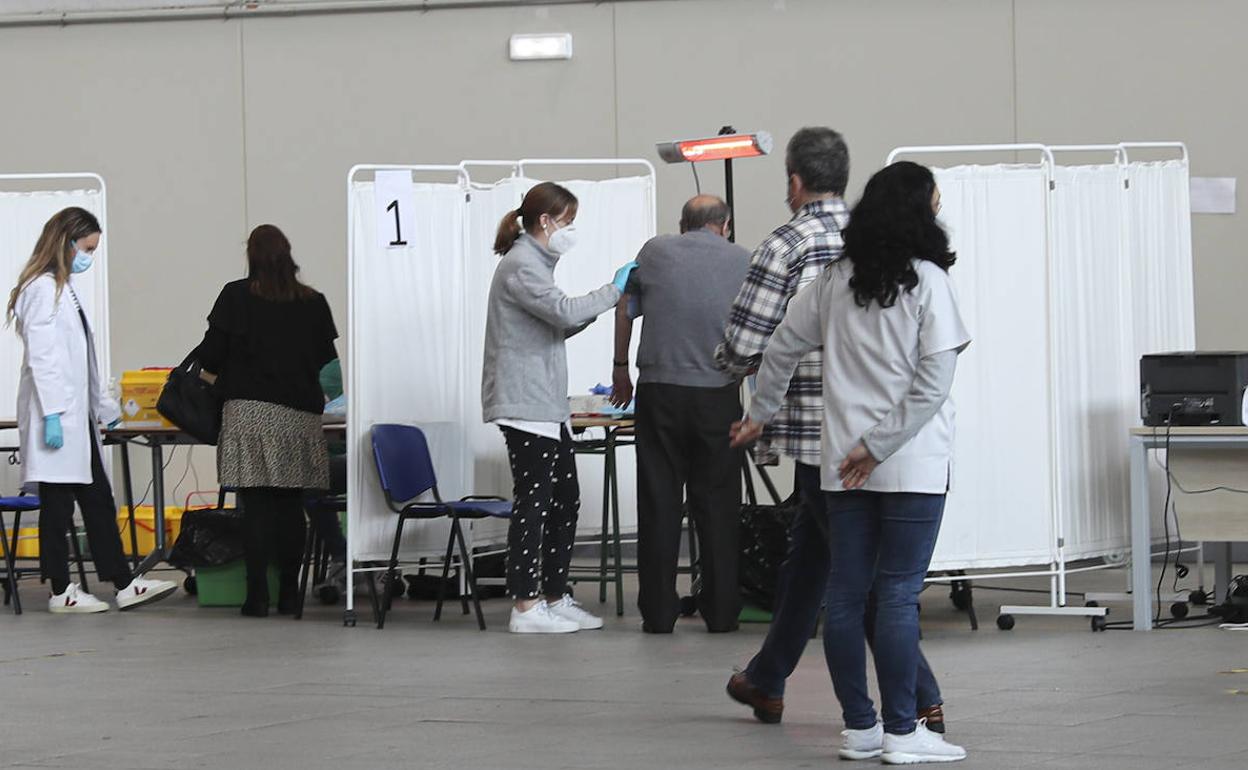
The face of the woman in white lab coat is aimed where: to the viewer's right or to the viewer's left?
to the viewer's right

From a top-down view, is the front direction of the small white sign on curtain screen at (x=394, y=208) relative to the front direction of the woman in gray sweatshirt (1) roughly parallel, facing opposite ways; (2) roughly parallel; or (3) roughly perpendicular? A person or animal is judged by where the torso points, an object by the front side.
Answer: roughly perpendicular

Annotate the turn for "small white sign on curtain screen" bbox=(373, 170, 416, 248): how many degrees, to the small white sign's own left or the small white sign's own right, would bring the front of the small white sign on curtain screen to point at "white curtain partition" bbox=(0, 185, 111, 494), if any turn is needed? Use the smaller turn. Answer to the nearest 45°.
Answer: approximately 135° to the small white sign's own right

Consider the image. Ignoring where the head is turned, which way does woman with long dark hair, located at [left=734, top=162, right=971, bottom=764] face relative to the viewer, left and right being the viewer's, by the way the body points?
facing away from the viewer and to the right of the viewer

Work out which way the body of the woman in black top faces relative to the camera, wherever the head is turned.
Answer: away from the camera

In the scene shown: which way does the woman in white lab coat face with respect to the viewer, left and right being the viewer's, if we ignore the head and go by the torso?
facing to the right of the viewer

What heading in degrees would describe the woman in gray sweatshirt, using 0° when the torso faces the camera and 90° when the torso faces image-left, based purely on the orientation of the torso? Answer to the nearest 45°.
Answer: approximately 270°

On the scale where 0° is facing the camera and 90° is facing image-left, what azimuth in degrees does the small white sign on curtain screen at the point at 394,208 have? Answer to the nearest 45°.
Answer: approximately 0°

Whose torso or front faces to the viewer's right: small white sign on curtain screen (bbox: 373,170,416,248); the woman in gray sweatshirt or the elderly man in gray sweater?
the woman in gray sweatshirt

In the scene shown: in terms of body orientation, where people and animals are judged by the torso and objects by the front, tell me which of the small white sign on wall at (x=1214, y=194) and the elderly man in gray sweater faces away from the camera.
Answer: the elderly man in gray sweater

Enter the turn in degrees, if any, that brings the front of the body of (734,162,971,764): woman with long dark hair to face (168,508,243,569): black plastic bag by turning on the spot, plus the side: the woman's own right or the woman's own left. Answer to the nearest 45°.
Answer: approximately 90° to the woman's own left

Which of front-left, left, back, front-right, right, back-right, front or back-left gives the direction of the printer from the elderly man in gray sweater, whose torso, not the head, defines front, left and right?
right

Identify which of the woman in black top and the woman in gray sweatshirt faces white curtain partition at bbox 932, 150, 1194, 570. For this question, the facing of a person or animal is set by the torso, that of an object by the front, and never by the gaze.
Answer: the woman in gray sweatshirt
